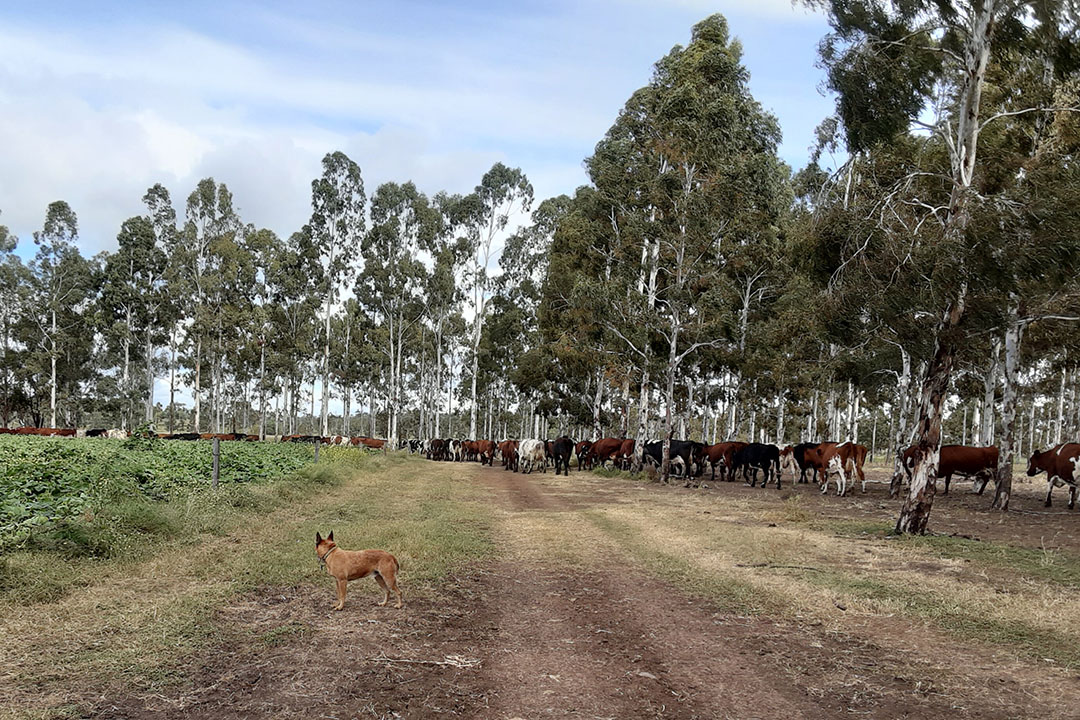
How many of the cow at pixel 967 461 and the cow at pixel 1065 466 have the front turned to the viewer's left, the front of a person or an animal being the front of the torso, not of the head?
2

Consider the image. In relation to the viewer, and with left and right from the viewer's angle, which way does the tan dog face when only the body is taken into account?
facing to the left of the viewer

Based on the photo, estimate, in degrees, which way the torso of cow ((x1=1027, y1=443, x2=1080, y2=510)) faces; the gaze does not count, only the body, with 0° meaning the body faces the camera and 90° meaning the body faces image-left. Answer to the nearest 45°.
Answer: approximately 90°

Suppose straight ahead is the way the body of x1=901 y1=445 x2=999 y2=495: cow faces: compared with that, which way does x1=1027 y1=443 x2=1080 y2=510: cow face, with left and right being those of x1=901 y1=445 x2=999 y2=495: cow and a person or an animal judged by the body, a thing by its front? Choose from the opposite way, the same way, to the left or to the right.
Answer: the same way

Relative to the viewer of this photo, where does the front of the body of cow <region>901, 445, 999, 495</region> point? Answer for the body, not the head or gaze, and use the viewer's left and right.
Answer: facing to the left of the viewer

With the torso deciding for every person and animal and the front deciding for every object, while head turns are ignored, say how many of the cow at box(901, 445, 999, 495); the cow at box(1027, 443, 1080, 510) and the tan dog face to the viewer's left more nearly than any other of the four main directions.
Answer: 3

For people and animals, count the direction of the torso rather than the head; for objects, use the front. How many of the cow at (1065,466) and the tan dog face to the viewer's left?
2
